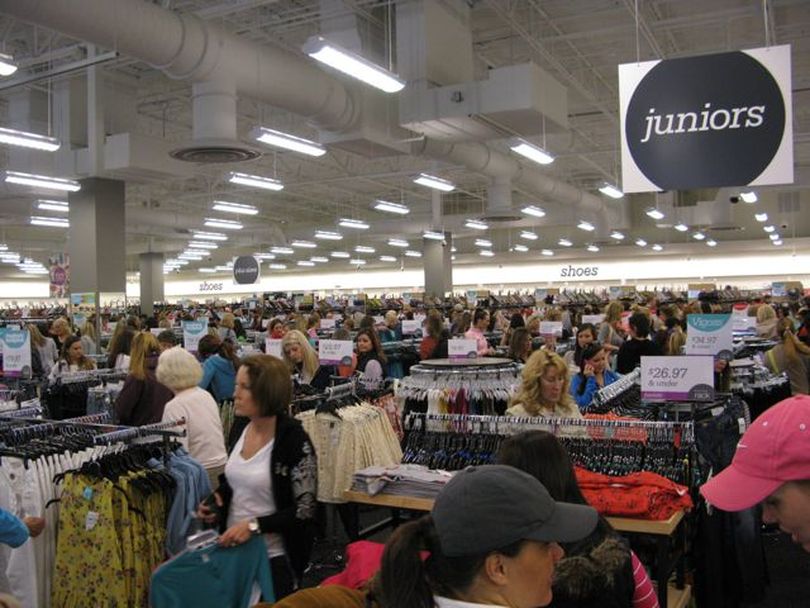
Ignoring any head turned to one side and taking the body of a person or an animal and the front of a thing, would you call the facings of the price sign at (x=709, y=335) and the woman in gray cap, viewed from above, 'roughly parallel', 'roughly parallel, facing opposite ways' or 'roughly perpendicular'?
roughly perpendicular

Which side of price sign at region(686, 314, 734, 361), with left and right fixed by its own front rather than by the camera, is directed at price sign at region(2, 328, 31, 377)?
right

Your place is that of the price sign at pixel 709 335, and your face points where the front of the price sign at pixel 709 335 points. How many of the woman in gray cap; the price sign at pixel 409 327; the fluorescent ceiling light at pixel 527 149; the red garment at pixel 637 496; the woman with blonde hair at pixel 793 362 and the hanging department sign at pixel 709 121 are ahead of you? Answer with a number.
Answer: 3

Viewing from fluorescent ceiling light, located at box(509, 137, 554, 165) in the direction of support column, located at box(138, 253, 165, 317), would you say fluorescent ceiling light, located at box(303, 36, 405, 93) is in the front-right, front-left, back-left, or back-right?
back-left

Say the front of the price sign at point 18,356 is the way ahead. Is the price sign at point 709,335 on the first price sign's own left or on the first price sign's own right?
on the first price sign's own left

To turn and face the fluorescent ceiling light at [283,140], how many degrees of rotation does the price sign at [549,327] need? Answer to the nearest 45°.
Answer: approximately 45° to its right

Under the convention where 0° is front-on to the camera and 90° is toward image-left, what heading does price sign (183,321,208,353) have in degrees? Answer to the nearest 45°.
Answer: approximately 0°

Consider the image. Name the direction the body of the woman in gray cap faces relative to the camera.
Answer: to the viewer's right
